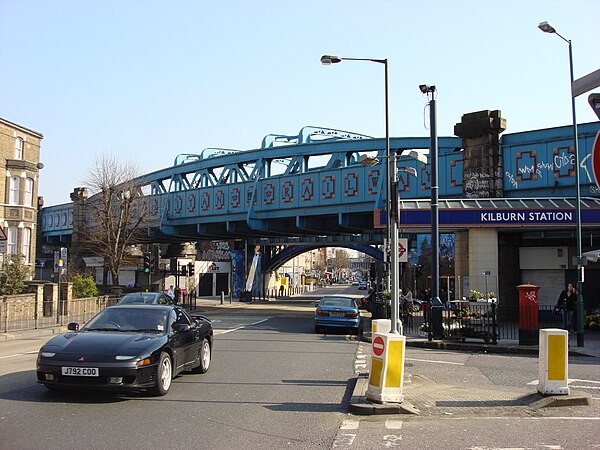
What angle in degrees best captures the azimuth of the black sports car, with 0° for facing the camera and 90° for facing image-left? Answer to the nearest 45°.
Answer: approximately 45°

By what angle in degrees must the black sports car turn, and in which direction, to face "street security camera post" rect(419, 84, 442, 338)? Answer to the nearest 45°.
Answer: approximately 180°

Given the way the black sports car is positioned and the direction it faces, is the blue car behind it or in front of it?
behind

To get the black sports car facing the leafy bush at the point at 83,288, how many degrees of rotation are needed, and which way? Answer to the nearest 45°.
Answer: approximately 135° to its right

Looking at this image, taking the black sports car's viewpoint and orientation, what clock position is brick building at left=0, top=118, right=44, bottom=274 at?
The brick building is roughly at 4 o'clock from the black sports car.

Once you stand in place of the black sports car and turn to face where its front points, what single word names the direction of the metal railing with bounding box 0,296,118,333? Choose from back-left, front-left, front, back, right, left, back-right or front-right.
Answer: back-right

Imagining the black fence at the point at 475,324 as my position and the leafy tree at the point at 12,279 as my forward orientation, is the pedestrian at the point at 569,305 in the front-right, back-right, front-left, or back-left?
back-right

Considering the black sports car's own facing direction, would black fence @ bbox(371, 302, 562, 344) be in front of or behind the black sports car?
behind

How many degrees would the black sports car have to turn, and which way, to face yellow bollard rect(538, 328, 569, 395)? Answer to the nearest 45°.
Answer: approximately 135° to its left
